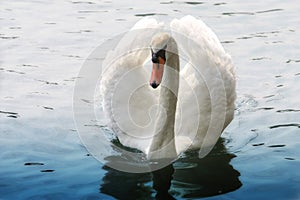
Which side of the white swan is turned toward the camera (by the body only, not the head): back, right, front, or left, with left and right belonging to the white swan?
front
